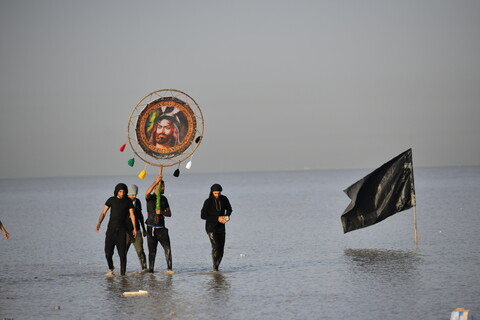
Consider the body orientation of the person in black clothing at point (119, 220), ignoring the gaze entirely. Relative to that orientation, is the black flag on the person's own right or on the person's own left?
on the person's own left

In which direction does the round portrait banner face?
toward the camera

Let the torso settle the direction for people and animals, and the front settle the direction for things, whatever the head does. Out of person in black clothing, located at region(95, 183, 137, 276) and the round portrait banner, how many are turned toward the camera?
2

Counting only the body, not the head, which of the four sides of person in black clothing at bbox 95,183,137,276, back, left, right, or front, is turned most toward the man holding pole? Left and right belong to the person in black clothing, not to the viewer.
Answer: left

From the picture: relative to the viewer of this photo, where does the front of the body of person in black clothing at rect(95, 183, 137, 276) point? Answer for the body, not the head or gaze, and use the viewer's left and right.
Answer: facing the viewer

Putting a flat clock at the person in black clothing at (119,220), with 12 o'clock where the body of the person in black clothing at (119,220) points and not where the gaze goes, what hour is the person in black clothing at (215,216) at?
the person in black clothing at (215,216) is roughly at 9 o'clock from the person in black clothing at (119,220).
